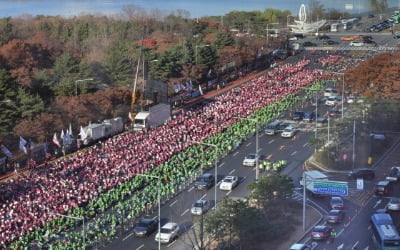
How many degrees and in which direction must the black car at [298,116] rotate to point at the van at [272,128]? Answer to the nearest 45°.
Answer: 0° — it already faces it

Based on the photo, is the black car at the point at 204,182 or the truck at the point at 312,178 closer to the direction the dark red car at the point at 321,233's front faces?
the truck

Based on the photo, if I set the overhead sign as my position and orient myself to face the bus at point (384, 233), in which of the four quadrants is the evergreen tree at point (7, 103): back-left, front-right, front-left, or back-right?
back-right

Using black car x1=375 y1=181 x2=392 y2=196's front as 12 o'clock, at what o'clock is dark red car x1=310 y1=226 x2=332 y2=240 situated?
dark red car x1=310 y1=226 x2=332 y2=240 is roughly at 7 o'clock from black car x1=375 y1=181 x2=392 y2=196.

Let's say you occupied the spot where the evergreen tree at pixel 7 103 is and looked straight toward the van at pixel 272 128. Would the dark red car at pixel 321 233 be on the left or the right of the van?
right

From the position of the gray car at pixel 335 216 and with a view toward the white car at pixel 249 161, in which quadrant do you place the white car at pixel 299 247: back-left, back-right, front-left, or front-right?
back-left

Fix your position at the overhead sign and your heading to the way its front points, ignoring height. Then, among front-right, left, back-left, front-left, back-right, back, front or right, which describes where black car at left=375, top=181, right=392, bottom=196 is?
back-left

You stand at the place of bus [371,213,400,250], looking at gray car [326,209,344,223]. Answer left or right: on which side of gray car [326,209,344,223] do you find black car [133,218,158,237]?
left

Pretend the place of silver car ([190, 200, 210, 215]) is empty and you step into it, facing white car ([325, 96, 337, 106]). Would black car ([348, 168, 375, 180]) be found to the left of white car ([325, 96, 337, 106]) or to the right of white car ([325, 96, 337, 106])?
right

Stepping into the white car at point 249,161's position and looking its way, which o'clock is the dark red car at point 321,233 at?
The dark red car is roughly at 10 o'clock from the white car.
